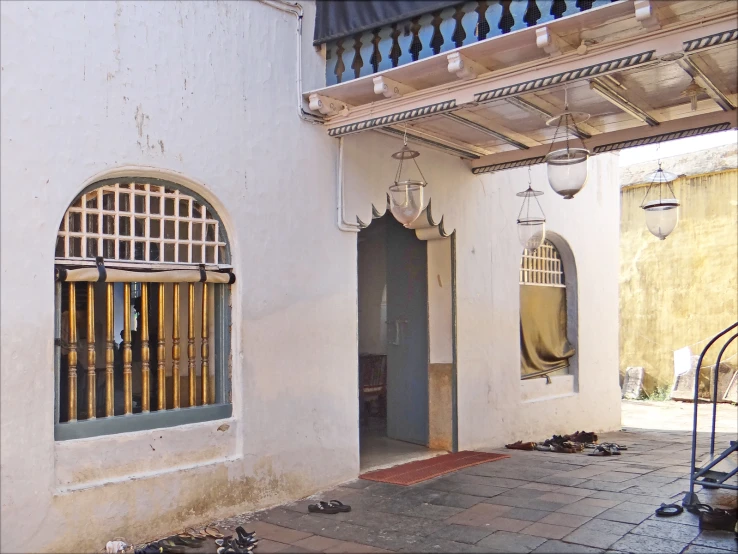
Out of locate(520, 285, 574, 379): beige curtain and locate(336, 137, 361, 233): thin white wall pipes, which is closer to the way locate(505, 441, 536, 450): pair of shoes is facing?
the thin white wall pipes

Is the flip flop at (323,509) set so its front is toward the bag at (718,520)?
no

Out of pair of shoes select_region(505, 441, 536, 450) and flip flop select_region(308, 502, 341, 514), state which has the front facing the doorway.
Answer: the pair of shoes

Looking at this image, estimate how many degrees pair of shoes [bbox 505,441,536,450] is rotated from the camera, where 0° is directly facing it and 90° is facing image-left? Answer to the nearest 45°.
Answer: approximately 90°

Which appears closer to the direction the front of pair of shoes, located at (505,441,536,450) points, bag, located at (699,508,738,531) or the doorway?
the doorway

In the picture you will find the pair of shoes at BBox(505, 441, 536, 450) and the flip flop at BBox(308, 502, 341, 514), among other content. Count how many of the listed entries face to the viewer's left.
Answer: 2

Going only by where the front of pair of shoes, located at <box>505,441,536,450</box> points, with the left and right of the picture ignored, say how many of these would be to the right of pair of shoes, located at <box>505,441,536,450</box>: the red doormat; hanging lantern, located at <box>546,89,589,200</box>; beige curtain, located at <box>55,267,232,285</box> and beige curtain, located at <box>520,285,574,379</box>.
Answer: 1

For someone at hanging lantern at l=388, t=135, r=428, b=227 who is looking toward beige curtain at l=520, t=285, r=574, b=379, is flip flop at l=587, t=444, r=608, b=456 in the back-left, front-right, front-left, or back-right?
front-right

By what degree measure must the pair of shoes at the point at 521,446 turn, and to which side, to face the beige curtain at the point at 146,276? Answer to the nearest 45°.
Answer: approximately 45° to its left

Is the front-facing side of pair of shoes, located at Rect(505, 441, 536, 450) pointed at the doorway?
yes

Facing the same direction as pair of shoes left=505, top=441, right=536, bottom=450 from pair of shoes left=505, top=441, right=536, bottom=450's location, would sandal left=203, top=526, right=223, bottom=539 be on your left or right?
on your left

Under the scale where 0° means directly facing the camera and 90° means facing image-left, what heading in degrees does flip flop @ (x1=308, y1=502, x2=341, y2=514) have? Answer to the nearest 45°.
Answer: approximately 90°

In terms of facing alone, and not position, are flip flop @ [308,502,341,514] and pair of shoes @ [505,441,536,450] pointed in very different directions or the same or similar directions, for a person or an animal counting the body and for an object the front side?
same or similar directions
